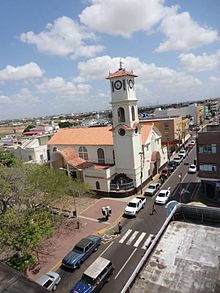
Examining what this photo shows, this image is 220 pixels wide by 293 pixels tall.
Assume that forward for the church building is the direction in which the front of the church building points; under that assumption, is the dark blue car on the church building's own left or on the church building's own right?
on the church building's own right

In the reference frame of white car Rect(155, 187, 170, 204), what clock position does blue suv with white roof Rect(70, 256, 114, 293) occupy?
The blue suv with white roof is roughly at 11 o'clock from the white car.

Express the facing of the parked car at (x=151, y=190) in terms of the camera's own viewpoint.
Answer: facing the viewer and to the left of the viewer

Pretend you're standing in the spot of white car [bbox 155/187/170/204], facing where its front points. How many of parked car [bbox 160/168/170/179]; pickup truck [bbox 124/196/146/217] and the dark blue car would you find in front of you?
2

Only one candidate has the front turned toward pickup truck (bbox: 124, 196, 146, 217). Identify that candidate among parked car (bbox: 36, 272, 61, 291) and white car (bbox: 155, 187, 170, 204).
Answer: the white car

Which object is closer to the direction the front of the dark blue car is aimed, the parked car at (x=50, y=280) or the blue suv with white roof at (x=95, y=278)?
the parked car

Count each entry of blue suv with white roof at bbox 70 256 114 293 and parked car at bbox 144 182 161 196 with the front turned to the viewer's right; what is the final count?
0

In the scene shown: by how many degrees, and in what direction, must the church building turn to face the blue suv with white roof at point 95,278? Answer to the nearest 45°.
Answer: approximately 45° to its right
